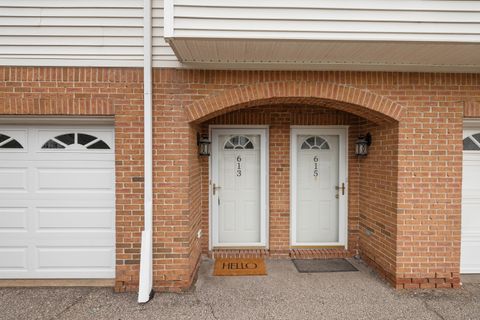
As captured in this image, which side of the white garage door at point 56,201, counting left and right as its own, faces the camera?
front

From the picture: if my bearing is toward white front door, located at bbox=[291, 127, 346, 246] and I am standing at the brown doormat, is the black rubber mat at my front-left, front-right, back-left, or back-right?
front-right

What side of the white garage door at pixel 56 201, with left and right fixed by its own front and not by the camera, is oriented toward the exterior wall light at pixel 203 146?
left

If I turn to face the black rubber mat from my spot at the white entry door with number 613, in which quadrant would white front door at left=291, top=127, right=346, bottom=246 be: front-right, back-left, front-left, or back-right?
front-left

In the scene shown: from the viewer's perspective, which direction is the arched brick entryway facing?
toward the camera

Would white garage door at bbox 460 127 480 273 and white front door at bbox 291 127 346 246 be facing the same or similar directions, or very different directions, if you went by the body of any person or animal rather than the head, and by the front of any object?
same or similar directions

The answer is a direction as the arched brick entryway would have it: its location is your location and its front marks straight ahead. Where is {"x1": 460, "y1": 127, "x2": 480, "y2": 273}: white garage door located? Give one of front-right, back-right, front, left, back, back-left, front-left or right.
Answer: left

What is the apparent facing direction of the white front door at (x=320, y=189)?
toward the camera

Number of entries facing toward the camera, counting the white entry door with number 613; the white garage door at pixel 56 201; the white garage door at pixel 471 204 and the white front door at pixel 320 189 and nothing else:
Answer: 4

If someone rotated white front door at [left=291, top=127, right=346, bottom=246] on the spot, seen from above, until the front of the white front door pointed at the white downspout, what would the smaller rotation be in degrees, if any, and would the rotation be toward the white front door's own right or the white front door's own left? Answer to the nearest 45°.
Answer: approximately 45° to the white front door's own right

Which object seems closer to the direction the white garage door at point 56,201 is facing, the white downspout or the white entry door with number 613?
the white downspout

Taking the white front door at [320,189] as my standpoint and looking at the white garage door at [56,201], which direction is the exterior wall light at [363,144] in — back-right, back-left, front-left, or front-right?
back-left
